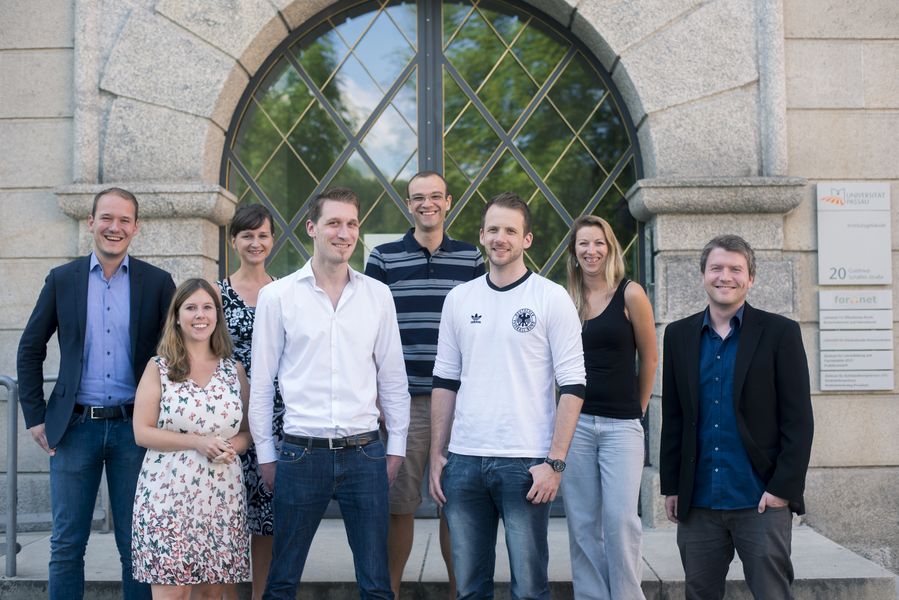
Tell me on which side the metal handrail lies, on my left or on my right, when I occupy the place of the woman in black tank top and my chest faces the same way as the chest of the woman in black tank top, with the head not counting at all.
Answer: on my right

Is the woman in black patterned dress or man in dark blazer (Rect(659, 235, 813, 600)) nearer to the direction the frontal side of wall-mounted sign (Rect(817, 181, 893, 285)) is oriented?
the man in dark blazer

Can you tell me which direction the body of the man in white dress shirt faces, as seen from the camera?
toward the camera

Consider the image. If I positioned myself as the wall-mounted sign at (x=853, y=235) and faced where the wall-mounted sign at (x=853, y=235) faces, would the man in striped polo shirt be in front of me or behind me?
in front

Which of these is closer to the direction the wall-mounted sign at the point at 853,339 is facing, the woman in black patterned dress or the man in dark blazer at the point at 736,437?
the man in dark blazer

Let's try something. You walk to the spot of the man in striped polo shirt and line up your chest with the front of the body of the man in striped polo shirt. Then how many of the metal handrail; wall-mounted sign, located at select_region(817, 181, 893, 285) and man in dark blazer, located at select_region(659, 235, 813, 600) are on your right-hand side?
1

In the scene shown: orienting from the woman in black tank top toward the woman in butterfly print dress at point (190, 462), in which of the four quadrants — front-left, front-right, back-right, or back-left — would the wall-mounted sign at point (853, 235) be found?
back-right

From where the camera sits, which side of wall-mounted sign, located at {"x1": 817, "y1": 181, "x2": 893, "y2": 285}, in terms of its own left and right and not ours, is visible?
front

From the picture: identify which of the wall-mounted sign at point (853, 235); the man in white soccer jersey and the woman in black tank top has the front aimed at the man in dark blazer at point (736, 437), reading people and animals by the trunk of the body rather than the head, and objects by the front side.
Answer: the wall-mounted sign

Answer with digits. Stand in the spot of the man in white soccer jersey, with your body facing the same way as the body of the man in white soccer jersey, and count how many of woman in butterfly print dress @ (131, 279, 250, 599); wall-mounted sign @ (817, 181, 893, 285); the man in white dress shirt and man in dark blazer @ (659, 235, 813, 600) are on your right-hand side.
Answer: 2

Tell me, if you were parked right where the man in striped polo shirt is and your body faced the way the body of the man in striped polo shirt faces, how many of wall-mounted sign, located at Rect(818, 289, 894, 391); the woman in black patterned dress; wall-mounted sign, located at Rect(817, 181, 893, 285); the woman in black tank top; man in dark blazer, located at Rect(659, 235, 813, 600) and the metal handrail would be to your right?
2

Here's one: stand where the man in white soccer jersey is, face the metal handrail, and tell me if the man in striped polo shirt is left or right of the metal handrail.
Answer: right
